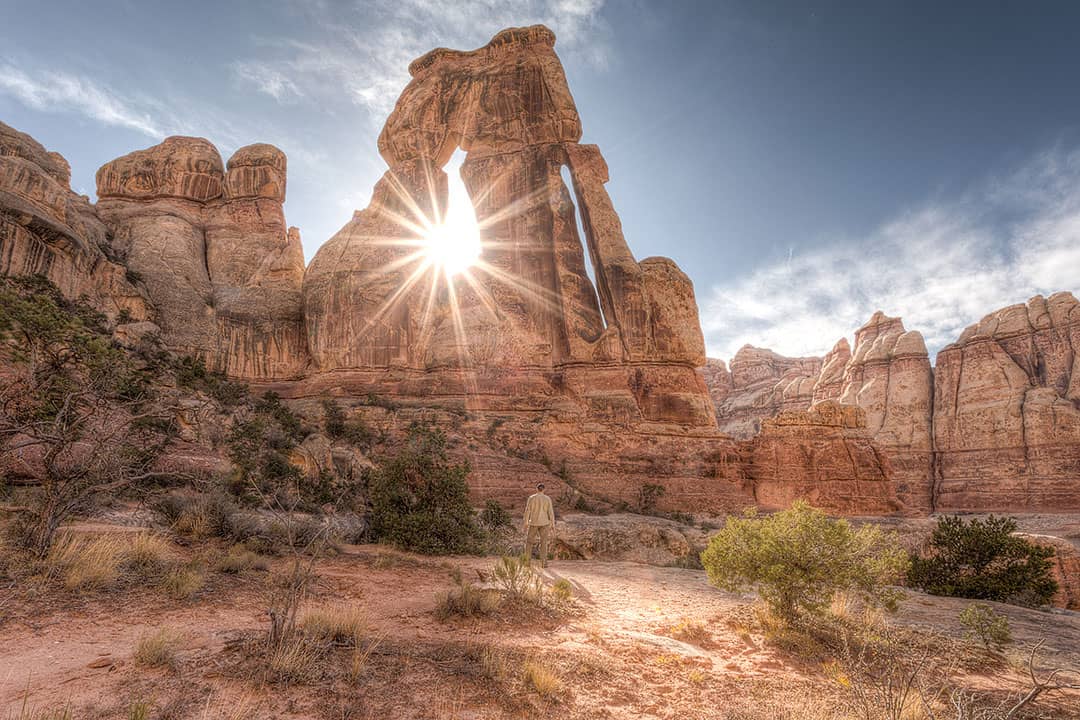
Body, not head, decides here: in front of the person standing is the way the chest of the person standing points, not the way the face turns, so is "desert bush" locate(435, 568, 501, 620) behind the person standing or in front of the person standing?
behind

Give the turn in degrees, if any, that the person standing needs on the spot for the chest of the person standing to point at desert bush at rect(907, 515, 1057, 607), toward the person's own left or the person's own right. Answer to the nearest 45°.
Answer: approximately 90° to the person's own right

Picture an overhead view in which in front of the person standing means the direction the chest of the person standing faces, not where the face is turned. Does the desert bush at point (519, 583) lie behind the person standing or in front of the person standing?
behind

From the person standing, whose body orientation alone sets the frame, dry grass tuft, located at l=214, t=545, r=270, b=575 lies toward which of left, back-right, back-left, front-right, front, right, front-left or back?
back-left

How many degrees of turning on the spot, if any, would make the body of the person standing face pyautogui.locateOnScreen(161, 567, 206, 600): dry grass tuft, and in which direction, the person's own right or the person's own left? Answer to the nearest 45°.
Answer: approximately 135° to the person's own left

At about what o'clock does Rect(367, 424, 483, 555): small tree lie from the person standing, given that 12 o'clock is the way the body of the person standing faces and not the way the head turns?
The small tree is roughly at 10 o'clock from the person standing.

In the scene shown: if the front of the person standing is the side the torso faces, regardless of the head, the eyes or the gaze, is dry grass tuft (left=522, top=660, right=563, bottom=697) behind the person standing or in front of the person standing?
behind

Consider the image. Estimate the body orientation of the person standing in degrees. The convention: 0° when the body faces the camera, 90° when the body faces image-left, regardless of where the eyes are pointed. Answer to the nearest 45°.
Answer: approximately 180°

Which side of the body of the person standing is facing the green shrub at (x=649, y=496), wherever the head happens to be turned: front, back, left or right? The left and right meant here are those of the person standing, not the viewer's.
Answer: front

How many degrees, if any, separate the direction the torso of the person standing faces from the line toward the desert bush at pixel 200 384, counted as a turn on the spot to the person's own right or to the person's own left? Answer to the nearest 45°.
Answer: approximately 45° to the person's own left

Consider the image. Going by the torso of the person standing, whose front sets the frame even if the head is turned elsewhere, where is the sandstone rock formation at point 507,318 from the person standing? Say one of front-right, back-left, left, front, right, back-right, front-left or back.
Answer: front

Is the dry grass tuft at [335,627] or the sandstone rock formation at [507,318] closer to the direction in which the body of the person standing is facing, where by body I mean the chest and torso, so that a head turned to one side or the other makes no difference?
the sandstone rock formation

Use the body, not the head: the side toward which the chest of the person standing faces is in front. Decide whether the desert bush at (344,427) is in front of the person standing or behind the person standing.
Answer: in front

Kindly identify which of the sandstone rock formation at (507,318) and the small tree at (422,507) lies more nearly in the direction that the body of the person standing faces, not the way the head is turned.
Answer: the sandstone rock formation

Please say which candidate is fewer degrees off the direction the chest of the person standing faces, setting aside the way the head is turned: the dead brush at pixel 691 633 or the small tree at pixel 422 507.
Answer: the small tree

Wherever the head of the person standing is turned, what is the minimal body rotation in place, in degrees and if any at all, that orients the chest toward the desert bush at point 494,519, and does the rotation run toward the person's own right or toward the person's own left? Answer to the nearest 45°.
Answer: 0° — they already face it

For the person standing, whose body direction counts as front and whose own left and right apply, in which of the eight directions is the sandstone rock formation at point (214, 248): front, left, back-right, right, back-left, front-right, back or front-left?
front-left

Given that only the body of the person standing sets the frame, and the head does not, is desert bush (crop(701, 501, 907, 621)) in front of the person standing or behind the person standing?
behind

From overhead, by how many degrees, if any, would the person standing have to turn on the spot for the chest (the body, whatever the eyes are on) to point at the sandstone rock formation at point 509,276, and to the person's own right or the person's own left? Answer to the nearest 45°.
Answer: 0° — they already face it
